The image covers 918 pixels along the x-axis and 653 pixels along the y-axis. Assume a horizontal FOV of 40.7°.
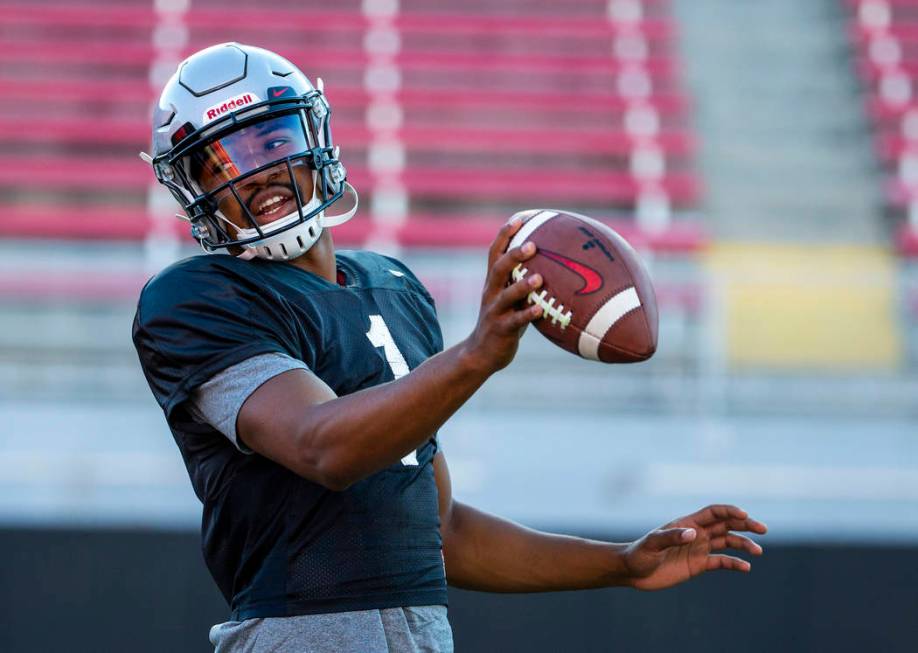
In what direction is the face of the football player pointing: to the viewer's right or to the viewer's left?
to the viewer's right

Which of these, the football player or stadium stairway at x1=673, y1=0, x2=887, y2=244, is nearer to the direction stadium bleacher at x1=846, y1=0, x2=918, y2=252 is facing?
the football player

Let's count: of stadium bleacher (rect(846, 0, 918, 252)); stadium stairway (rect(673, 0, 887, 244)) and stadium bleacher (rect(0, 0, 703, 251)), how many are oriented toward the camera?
3

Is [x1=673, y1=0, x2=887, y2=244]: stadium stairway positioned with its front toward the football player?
yes

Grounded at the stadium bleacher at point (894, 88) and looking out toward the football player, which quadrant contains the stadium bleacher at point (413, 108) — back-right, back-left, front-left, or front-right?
front-right

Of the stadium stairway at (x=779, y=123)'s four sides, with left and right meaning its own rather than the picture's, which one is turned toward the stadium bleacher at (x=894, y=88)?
left

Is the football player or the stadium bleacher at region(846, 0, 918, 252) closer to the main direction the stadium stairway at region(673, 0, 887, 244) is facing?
the football player

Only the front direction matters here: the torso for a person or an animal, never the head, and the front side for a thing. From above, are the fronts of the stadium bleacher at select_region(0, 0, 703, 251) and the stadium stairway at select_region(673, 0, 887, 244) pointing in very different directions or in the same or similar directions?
same or similar directions

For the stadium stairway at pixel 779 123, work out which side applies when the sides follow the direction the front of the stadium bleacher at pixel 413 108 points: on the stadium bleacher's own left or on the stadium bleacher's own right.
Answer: on the stadium bleacher's own left

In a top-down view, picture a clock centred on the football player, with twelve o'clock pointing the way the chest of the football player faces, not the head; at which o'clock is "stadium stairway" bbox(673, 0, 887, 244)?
The stadium stairway is roughly at 8 o'clock from the football player.

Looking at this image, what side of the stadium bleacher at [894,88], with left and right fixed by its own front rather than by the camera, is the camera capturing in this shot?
front

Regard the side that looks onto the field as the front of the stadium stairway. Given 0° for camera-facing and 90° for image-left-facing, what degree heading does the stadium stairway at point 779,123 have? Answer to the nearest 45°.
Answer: approximately 0°

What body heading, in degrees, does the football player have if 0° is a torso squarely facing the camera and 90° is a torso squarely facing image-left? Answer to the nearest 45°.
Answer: approximately 315°

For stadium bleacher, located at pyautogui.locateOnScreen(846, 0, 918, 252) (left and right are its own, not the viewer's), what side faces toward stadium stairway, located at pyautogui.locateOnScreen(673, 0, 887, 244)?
right
